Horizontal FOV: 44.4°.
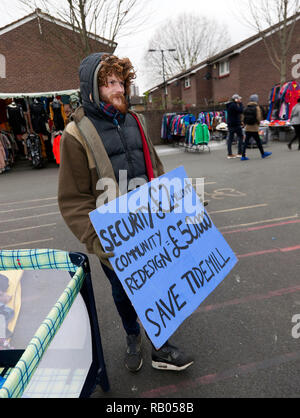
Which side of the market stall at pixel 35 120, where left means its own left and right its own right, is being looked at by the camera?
front

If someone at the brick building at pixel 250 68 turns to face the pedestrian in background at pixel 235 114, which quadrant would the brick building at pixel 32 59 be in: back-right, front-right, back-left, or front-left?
front-right

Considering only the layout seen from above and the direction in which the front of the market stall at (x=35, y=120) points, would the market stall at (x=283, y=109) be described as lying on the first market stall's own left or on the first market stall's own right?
on the first market stall's own left

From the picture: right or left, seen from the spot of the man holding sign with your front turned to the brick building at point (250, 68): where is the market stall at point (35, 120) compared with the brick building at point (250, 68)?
left

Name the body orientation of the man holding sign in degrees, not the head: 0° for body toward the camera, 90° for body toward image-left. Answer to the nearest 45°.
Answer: approximately 315°

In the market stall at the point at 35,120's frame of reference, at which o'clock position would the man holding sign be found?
The man holding sign is roughly at 12 o'clock from the market stall.

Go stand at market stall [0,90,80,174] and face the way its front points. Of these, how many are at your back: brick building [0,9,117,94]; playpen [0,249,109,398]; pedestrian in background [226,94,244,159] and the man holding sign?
1

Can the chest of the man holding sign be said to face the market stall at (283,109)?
no

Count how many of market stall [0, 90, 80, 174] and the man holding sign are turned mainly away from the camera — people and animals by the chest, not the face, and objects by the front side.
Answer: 0

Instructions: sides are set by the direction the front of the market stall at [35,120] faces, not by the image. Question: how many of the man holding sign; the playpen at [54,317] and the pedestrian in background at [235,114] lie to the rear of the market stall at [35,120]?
0

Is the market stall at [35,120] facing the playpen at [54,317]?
yes
